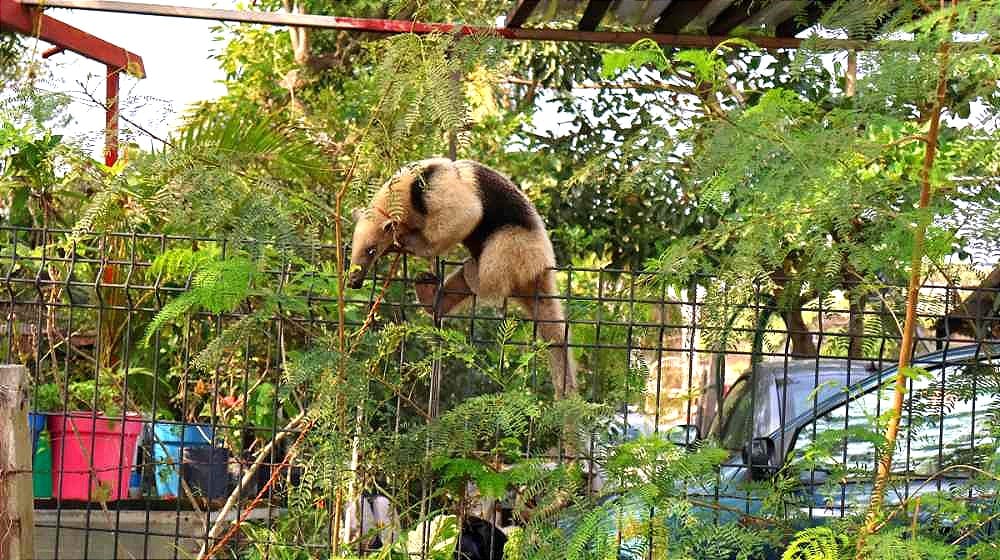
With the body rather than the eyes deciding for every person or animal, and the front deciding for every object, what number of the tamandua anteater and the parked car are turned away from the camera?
0

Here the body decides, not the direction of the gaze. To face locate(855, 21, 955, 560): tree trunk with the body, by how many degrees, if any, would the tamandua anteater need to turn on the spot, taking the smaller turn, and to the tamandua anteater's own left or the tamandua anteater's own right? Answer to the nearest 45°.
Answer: approximately 135° to the tamandua anteater's own left

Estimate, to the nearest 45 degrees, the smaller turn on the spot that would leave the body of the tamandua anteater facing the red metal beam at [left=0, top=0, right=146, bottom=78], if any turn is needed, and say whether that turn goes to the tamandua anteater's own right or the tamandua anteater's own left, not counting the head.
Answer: approximately 45° to the tamandua anteater's own right

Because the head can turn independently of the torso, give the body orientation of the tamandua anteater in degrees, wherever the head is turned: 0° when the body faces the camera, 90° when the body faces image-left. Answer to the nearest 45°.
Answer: approximately 90°

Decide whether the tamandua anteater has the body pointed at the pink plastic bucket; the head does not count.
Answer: yes

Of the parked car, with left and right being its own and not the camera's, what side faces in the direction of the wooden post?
front
